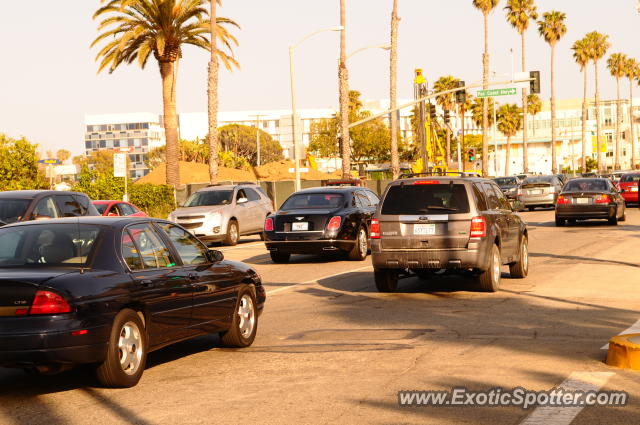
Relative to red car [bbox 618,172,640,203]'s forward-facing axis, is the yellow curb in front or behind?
behind

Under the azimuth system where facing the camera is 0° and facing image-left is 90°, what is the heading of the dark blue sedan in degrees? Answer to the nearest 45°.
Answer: approximately 225°

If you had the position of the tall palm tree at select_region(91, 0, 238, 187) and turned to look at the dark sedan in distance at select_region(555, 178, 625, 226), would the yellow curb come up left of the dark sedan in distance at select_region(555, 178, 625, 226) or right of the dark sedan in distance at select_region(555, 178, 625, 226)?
right

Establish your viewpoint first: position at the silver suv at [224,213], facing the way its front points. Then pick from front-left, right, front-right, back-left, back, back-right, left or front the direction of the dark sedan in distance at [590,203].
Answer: back-left

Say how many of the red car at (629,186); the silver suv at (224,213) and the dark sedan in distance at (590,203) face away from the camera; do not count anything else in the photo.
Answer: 2

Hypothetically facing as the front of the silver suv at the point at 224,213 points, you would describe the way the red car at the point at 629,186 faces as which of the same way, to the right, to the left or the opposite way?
the opposite way

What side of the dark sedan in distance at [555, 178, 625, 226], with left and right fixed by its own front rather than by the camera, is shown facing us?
back

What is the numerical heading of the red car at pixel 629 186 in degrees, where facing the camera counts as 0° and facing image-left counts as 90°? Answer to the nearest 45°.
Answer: approximately 180°

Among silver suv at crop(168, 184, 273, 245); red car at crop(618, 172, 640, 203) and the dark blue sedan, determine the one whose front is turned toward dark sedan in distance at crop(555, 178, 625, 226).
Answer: the dark blue sedan

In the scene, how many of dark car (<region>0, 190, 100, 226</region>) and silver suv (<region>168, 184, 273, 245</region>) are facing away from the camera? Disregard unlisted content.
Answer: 0

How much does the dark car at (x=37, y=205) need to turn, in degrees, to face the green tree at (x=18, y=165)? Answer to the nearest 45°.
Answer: approximately 135° to its right

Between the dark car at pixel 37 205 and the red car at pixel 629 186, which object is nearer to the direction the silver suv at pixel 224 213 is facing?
the dark car

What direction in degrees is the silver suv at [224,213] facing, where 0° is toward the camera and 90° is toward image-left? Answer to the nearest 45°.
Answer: approximately 45°
